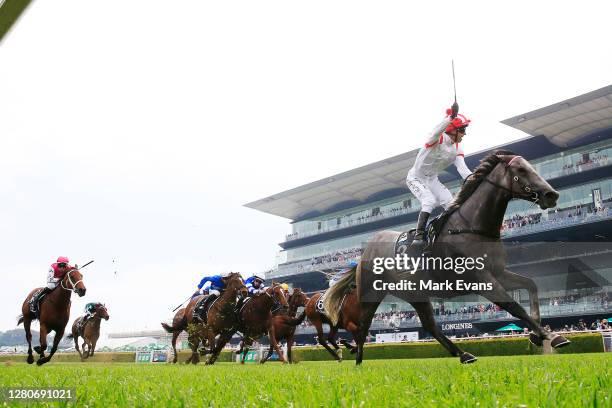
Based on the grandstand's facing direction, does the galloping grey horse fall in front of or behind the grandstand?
in front

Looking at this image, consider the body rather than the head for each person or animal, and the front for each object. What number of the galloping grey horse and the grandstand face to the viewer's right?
1

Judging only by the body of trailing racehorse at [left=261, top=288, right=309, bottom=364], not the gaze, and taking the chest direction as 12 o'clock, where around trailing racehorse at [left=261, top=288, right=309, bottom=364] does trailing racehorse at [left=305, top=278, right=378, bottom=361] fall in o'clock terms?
trailing racehorse at [left=305, top=278, right=378, bottom=361] is roughly at 1 o'clock from trailing racehorse at [left=261, top=288, right=309, bottom=364].

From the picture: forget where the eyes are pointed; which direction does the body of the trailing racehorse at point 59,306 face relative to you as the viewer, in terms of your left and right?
facing the viewer and to the right of the viewer

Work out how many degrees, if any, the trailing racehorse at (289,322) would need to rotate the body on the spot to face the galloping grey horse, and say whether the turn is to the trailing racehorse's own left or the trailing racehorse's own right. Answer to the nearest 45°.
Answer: approximately 45° to the trailing racehorse's own right

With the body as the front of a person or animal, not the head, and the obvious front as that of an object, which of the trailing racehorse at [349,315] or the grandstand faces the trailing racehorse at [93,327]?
the grandstand

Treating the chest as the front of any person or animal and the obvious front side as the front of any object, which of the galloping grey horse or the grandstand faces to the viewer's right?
the galloping grey horse

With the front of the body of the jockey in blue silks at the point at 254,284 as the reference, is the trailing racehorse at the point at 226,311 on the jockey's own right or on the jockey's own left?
on the jockey's own right

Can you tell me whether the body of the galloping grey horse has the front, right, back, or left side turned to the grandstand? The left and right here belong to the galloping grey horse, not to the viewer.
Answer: left

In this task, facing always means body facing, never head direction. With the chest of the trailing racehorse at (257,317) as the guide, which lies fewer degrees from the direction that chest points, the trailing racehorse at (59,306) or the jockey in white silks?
the jockey in white silks

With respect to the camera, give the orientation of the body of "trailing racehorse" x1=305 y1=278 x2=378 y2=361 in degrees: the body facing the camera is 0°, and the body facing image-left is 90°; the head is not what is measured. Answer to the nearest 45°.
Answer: approximately 315°

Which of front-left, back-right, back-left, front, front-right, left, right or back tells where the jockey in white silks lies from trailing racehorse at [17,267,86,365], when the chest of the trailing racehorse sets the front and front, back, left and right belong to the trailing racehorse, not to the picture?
front

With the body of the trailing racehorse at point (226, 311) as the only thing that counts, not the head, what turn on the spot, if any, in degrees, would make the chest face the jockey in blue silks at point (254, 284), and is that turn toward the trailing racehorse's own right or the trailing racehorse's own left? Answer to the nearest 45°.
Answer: approximately 90° to the trailing racehorse's own left
